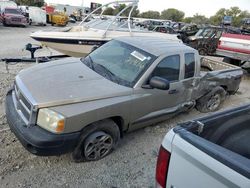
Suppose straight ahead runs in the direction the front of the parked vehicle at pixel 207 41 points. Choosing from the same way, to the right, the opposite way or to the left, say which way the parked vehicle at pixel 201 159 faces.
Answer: the opposite way

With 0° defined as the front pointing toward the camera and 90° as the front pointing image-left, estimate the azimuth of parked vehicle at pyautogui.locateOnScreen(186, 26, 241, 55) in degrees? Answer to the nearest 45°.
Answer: approximately 45°

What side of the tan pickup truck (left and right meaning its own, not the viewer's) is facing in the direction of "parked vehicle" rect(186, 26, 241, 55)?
back

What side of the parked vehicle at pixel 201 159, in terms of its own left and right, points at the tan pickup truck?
left

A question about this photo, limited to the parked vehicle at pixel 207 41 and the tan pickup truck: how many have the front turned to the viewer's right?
0

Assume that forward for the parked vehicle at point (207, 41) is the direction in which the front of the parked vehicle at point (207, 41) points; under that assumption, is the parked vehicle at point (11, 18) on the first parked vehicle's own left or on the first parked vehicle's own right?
on the first parked vehicle's own right

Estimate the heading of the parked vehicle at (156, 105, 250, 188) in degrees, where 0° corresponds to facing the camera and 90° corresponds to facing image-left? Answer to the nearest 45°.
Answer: approximately 225°

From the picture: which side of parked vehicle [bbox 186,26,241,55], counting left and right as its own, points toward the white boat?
front

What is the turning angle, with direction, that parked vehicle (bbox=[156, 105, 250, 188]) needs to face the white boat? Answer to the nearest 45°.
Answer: approximately 90° to its left

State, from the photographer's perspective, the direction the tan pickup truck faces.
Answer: facing the viewer and to the left of the viewer

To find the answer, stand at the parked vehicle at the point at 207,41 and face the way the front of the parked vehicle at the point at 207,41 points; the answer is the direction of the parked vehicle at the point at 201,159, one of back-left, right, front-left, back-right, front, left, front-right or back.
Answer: front-left

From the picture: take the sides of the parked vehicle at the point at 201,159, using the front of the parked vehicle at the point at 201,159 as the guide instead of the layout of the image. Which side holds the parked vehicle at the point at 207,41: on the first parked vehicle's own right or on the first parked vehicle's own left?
on the first parked vehicle's own left

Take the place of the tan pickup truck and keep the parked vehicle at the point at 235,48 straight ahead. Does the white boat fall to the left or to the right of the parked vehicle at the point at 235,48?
left
